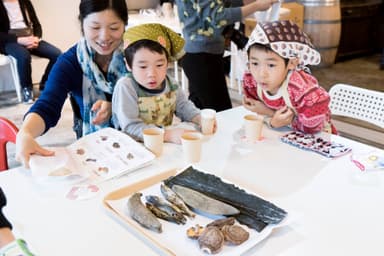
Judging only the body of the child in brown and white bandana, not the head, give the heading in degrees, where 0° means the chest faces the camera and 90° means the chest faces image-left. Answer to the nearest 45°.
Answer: approximately 45°

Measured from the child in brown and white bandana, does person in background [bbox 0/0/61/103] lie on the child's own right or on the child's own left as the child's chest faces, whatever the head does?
on the child's own right

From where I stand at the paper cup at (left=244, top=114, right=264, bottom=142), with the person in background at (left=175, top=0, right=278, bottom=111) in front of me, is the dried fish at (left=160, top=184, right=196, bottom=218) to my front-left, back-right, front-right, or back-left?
back-left

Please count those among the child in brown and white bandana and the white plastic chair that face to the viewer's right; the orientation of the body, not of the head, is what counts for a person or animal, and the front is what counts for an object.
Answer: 0

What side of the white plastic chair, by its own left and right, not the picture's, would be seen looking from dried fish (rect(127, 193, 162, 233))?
front

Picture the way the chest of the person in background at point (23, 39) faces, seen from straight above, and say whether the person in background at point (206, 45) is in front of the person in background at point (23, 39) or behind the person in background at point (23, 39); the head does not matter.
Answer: in front

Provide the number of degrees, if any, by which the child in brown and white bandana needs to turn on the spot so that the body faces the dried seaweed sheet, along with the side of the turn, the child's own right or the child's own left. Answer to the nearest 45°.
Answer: approximately 45° to the child's own left

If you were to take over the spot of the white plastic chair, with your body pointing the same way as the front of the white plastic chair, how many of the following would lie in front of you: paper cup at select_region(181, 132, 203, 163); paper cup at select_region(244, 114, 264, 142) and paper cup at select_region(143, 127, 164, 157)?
3

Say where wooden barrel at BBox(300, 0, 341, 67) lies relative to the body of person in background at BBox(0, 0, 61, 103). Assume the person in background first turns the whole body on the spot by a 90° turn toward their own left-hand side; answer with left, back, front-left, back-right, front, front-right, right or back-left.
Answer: front-right
